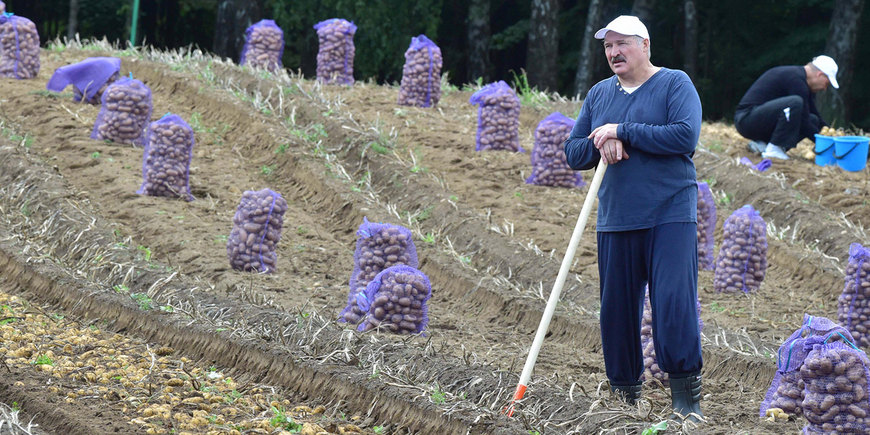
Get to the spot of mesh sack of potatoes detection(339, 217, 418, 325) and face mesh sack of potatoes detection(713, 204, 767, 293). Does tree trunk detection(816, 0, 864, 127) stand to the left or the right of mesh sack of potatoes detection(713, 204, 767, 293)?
left

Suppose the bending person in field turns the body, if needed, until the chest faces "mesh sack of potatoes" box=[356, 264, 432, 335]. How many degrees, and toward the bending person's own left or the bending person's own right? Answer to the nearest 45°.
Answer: approximately 90° to the bending person's own right

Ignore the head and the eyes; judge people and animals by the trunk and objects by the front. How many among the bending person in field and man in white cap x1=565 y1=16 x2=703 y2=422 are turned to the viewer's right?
1

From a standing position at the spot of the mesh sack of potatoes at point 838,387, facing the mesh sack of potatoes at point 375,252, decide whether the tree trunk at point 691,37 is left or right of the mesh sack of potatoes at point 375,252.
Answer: right

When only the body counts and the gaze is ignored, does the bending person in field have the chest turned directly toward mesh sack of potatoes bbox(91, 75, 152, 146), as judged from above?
no

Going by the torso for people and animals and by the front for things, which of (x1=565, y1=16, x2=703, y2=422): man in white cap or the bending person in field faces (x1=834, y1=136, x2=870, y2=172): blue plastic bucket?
the bending person in field

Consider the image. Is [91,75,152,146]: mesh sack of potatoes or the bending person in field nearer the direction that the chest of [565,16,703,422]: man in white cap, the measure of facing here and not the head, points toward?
the mesh sack of potatoes

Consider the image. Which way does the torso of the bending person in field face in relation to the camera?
to the viewer's right

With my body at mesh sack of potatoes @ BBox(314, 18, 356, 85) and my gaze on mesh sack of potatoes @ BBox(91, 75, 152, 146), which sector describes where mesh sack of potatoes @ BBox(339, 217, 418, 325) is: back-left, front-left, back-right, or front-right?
front-left

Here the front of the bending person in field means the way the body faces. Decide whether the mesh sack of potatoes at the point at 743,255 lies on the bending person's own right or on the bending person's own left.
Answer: on the bending person's own right

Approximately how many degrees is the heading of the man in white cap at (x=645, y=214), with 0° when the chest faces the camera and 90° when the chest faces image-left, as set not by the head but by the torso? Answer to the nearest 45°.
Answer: approximately 45°

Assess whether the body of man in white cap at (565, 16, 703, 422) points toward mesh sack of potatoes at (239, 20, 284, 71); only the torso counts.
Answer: no

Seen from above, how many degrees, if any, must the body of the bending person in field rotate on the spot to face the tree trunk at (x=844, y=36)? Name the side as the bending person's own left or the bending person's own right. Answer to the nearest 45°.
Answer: approximately 90° to the bending person's own left

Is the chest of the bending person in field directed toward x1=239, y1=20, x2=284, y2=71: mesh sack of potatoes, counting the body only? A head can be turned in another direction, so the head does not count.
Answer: no

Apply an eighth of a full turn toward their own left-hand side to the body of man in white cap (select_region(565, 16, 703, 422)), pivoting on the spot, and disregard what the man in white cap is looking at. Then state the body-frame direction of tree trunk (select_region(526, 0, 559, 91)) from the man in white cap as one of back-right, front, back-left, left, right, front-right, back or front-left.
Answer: back

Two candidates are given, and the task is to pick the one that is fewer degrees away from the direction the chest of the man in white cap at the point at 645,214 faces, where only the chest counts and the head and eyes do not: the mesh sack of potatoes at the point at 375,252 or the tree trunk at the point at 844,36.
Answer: the mesh sack of potatoes

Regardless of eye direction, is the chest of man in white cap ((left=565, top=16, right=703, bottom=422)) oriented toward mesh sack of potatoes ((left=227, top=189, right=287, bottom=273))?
no

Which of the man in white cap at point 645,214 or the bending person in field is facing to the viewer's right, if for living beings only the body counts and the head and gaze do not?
the bending person in field

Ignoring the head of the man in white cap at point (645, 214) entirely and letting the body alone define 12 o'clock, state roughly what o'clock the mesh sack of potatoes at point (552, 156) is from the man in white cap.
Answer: The mesh sack of potatoes is roughly at 4 o'clock from the man in white cap.
